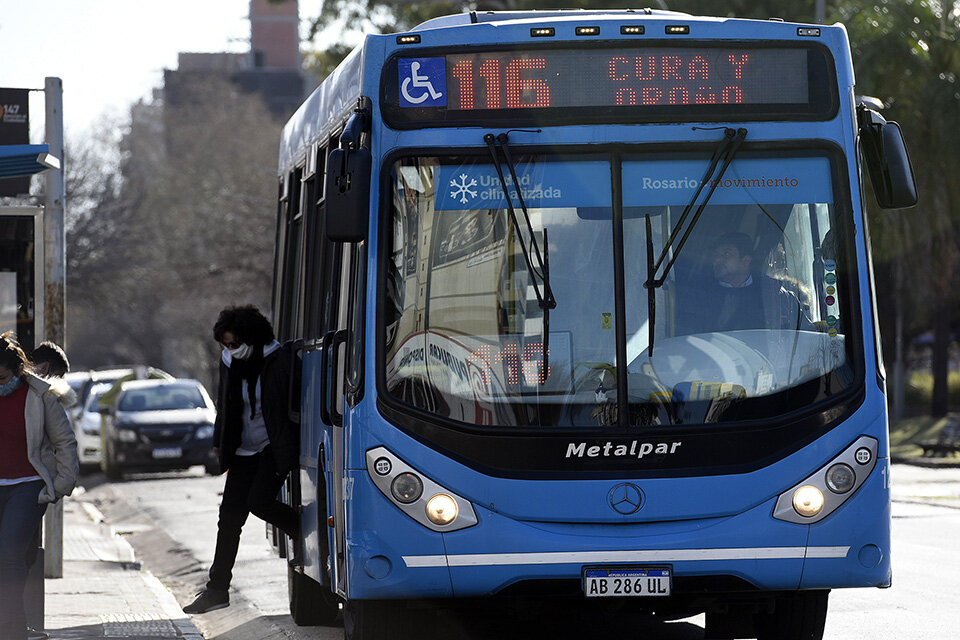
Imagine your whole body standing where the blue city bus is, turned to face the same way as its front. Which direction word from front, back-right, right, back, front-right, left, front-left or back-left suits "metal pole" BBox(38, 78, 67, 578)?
back-right

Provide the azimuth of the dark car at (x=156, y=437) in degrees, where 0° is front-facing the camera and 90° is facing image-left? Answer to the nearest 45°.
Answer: approximately 0°

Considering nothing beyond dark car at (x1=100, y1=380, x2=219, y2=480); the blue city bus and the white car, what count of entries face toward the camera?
3

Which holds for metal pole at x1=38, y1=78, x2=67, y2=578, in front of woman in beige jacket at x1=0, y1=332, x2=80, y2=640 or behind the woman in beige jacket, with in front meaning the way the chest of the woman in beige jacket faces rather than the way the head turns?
behind

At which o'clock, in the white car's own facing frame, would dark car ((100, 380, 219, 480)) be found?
The dark car is roughly at 11 o'clock from the white car.

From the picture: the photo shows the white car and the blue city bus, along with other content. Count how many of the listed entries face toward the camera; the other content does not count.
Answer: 2

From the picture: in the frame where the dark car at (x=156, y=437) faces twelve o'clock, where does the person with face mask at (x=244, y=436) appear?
The person with face mask is roughly at 12 o'clock from the dark car.

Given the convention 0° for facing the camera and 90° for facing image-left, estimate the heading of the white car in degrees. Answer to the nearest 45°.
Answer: approximately 0°

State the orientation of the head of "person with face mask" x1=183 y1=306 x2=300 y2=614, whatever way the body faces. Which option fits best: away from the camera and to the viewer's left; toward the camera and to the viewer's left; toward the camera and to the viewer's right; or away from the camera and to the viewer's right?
toward the camera and to the viewer's left

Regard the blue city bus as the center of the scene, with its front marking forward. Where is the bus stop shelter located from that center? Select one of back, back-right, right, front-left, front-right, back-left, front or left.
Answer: front-right
